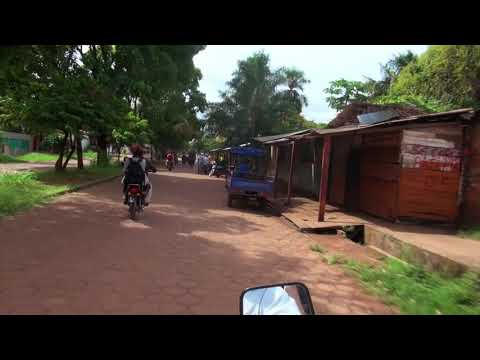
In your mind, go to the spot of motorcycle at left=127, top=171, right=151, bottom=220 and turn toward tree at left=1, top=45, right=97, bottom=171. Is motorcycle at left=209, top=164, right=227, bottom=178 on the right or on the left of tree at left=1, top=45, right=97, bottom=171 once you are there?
right

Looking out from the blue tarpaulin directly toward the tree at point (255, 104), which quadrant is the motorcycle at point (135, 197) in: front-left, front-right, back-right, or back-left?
back-left

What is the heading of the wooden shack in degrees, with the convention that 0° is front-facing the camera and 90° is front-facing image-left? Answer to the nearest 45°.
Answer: approximately 45°

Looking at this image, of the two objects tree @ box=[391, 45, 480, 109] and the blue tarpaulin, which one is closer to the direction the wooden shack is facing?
the blue tarpaulin

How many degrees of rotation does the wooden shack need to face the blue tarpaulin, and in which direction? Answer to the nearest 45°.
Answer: approximately 90° to its right

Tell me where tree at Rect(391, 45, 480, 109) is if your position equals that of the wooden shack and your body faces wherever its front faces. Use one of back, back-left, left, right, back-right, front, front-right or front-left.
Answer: back-right

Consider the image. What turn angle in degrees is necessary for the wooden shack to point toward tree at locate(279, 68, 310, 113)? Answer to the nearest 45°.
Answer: approximately 135° to its right

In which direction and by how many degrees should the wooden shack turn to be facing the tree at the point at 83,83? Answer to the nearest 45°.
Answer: approximately 45° to its right

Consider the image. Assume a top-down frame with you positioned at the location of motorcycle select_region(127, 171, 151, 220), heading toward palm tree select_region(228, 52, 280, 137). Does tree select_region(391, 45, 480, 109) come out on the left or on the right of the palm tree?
right

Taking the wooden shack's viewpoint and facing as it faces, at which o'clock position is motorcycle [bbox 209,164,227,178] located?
The motorcycle is roughly at 3 o'clock from the wooden shack.

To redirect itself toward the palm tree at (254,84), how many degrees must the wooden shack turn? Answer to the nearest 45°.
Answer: approximately 90° to its right

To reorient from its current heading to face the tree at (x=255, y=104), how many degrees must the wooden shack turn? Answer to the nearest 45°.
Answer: approximately 90° to its right

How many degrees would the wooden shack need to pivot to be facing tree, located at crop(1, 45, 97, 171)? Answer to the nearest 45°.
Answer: approximately 45° to its right
